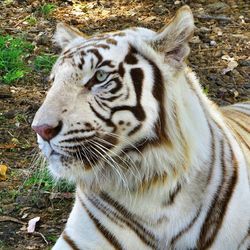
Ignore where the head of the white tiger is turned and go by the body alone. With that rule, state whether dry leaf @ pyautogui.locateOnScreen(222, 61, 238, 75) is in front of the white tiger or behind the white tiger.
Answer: behind

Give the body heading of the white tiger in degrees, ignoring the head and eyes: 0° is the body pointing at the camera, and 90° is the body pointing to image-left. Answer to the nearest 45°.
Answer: approximately 45°

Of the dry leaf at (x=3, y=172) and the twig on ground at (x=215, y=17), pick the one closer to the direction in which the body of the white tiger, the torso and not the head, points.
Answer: the dry leaf

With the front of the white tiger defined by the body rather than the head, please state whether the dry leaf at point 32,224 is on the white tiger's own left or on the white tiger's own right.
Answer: on the white tiger's own right

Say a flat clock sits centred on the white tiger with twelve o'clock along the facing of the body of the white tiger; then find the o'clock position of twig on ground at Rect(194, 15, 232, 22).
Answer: The twig on ground is roughly at 5 o'clock from the white tiger.

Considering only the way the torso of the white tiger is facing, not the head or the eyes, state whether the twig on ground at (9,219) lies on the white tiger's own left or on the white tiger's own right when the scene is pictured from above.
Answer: on the white tiger's own right

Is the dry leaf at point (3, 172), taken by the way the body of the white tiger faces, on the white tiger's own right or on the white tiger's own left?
on the white tiger's own right
